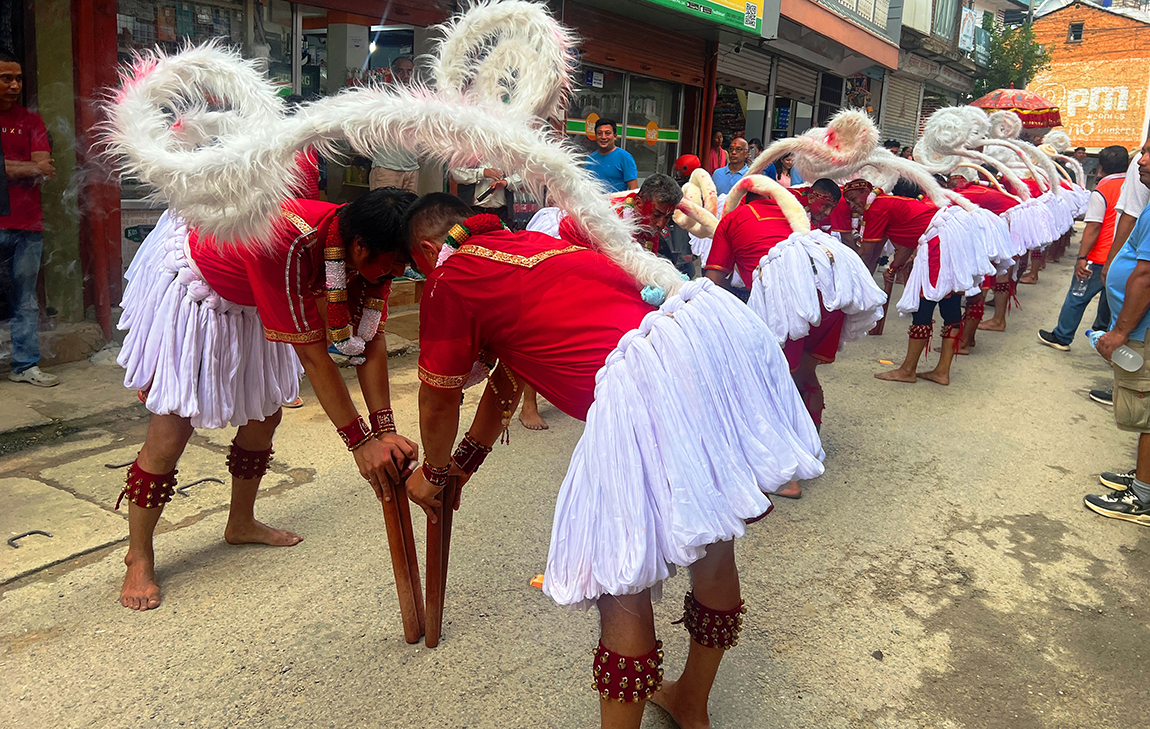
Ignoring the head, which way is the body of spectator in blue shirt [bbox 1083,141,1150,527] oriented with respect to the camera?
to the viewer's left

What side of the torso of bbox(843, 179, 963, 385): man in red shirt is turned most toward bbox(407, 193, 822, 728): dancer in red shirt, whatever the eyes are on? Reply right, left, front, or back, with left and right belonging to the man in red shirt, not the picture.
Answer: left

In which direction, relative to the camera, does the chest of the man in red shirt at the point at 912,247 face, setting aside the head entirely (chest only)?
to the viewer's left

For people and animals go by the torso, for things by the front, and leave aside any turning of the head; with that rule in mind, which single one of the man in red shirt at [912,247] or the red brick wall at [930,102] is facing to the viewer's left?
the man in red shirt

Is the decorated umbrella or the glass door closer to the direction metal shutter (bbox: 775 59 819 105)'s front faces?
the decorated umbrella

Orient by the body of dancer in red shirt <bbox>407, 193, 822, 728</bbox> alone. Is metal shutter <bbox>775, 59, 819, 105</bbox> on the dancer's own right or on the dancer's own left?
on the dancer's own right

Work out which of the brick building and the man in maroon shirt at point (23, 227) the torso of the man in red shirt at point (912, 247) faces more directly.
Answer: the man in maroon shirt

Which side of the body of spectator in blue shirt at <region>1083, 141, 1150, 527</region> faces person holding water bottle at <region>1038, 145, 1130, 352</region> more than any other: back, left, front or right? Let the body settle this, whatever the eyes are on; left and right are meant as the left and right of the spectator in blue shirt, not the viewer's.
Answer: right
